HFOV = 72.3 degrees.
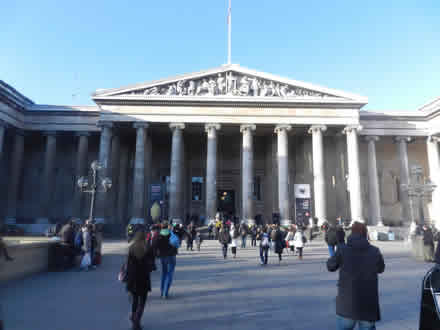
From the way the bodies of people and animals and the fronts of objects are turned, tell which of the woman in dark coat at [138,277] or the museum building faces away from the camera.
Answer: the woman in dark coat

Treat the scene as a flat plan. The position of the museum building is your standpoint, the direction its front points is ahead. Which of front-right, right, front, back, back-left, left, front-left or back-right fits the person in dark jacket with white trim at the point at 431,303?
front

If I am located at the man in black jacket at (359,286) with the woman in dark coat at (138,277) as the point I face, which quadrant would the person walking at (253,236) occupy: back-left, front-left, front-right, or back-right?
front-right

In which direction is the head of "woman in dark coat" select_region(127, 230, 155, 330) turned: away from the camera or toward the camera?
away from the camera

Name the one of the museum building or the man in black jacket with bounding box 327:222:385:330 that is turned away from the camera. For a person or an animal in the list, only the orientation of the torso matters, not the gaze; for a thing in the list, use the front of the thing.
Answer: the man in black jacket

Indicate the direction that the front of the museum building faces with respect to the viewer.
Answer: facing the viewer

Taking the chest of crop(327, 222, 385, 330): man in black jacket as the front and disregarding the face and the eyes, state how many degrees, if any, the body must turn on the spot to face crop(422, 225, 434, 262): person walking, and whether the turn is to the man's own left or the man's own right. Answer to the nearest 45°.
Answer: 0° — they already face them

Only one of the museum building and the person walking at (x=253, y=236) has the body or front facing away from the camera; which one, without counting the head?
the person walking

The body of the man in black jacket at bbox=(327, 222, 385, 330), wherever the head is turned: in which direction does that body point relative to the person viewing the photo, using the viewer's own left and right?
facing away from the viewer

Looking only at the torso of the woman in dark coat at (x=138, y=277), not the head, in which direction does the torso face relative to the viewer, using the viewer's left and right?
facing away from the viewer
